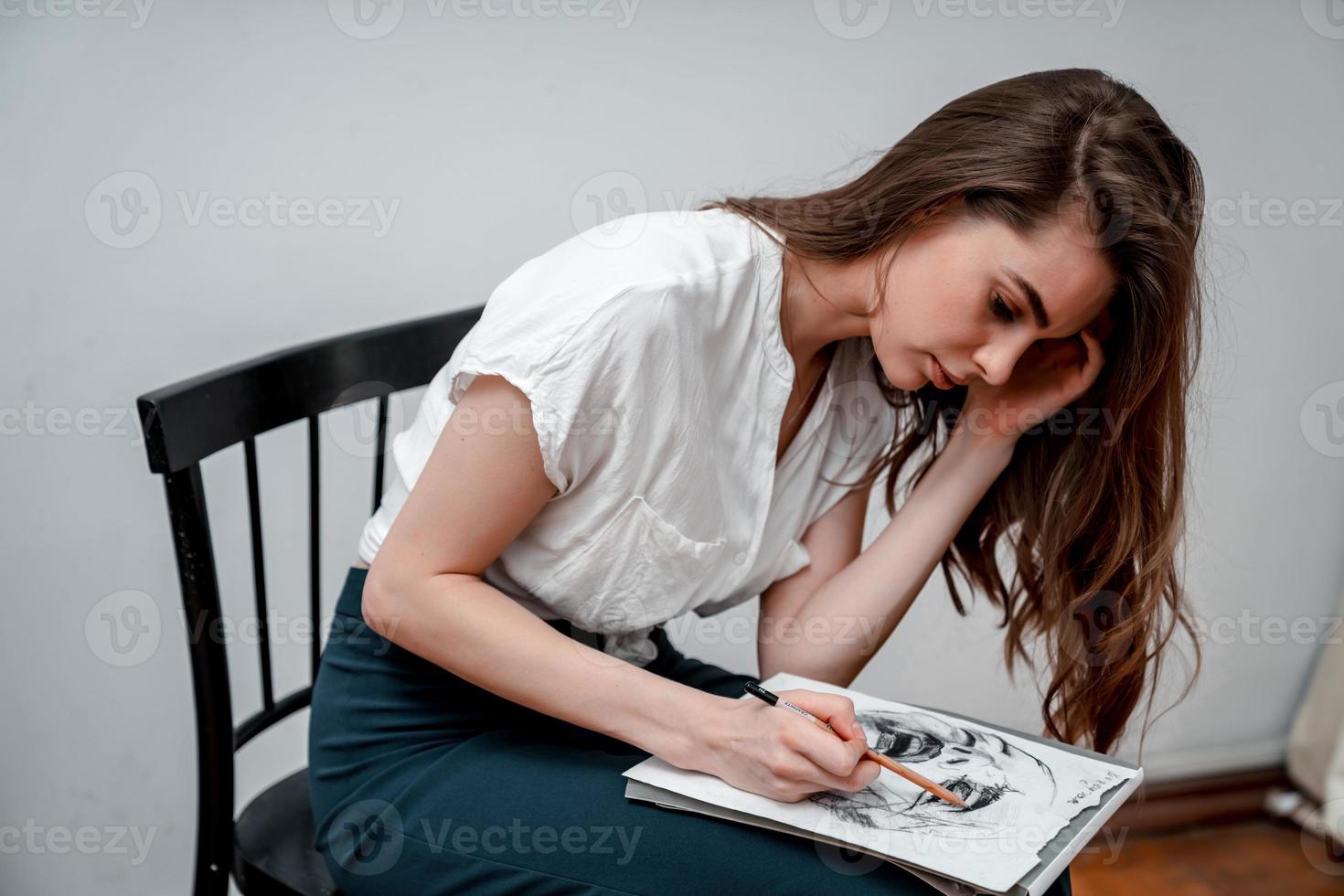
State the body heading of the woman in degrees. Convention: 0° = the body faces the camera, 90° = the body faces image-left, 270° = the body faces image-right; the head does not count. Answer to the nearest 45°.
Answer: approximately 315°

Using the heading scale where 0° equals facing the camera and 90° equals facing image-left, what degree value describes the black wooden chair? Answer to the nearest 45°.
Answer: approximately 315°
